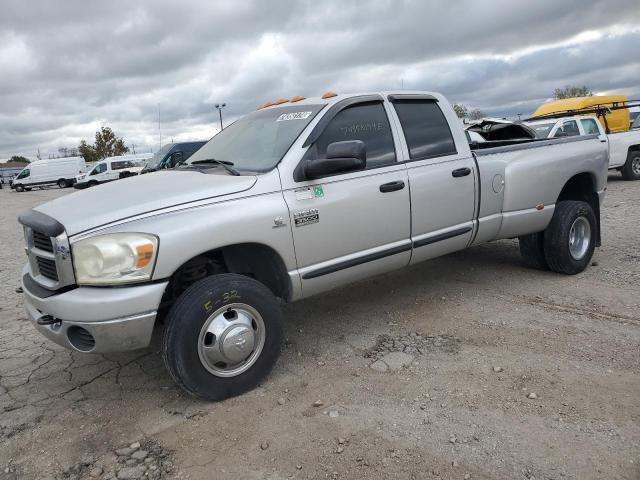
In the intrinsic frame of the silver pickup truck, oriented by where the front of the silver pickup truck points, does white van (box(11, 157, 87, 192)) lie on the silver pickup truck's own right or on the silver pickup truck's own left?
on the silver pickup truck's own right

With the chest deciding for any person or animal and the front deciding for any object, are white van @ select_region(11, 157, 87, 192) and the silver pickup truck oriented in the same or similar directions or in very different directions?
same or similar directions

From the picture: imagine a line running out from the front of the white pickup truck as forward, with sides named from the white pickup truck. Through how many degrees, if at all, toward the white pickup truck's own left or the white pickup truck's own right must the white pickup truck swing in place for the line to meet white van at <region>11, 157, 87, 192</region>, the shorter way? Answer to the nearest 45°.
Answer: approximately 45° to the white pickup truck's own right

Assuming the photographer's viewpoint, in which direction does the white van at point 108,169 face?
facing the viewer and to the left of the viewer

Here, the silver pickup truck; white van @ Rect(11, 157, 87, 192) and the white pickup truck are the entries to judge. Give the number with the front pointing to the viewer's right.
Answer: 0

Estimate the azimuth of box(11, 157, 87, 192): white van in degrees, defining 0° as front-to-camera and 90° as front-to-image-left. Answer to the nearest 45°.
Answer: approximately 90°

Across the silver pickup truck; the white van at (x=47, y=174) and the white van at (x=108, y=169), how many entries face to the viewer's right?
0
